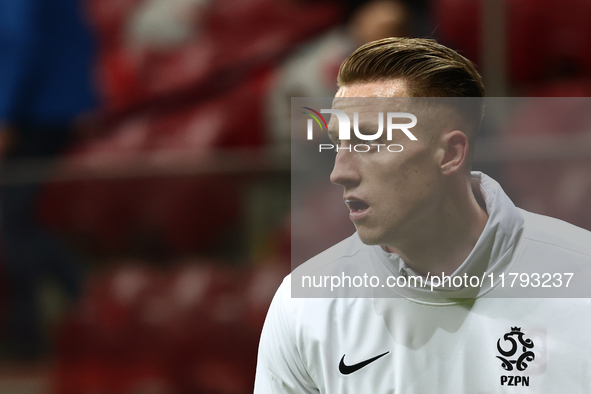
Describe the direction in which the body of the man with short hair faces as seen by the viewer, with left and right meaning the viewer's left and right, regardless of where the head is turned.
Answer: facing the viewer

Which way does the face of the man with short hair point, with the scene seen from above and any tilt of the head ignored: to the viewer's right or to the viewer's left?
to the viewer's left

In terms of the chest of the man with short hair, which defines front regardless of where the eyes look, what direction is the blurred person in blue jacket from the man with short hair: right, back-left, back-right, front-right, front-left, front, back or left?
back-right
